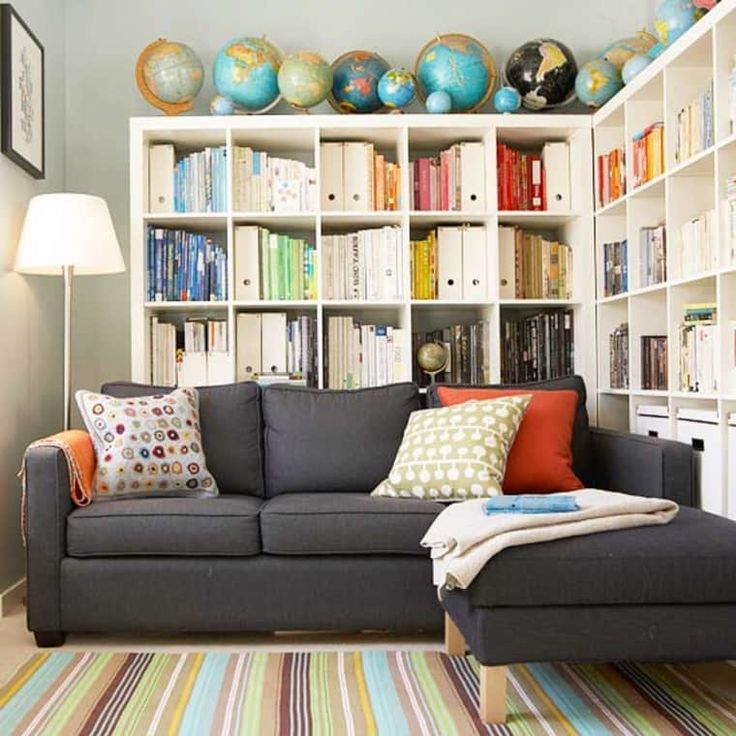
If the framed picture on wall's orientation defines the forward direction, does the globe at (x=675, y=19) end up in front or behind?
in front

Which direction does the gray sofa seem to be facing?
toward the camera

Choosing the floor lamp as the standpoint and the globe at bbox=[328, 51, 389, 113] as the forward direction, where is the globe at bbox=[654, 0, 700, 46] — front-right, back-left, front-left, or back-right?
front-right

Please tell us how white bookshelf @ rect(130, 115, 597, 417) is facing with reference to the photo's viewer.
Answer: facing the viewer

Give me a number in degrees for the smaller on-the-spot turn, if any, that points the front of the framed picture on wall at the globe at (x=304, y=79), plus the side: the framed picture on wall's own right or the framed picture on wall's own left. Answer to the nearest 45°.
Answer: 0° — it already faces it

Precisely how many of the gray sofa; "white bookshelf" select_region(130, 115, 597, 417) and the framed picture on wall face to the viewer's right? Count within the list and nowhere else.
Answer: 1

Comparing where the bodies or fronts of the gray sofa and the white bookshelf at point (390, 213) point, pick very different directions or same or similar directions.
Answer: same or similar directions

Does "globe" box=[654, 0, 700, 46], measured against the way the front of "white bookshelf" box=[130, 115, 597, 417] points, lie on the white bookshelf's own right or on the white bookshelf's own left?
on the white bookshelf's own left

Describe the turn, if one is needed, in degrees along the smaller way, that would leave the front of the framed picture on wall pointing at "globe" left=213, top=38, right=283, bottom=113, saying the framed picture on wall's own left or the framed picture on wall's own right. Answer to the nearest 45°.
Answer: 0° — it already faces it

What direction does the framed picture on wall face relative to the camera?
to the viewer's right
